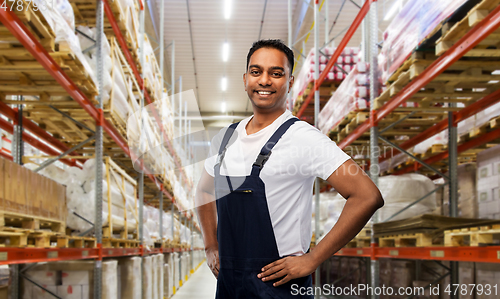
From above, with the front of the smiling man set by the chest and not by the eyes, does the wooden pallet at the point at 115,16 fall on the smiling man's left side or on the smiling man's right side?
on the smiling man's right side

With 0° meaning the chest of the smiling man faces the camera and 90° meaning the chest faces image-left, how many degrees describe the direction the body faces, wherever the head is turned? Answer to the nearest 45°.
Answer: approximately 45°

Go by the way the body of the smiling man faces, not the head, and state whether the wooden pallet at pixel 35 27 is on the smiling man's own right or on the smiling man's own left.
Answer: on the smiling man's own right

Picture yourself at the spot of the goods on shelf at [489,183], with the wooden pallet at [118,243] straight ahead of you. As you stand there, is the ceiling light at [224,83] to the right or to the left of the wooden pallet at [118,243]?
right

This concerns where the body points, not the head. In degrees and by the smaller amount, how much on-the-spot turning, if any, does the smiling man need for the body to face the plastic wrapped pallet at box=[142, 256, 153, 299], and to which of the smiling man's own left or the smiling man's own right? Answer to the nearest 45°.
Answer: approximately 135° to the smiling man's own right

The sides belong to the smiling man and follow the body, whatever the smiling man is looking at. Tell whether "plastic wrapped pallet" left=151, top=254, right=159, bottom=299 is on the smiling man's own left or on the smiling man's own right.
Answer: on the smiling man's own right
